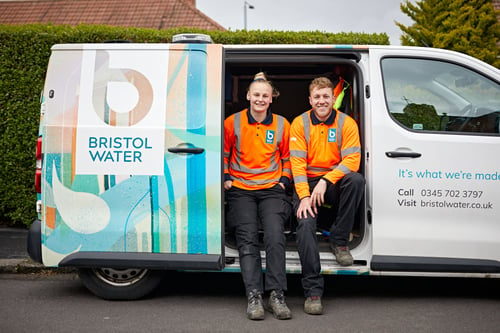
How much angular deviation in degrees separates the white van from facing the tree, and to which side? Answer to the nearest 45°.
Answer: approximately 45° to its left

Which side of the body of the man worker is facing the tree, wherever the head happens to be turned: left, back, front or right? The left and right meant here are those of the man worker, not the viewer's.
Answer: back

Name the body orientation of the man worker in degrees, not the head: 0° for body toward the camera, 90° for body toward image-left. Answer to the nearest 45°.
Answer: approximately 0°

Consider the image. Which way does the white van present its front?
to the viewer's right

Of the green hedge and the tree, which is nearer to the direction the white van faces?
the tree
